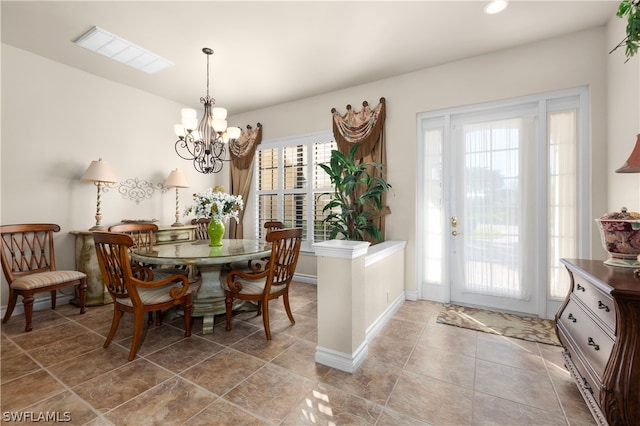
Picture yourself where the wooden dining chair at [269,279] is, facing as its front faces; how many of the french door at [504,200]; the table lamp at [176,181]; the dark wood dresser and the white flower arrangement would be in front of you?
2

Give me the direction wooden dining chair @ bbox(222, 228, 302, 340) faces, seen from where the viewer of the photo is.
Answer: facing away from the viewer and to the left of the viewer

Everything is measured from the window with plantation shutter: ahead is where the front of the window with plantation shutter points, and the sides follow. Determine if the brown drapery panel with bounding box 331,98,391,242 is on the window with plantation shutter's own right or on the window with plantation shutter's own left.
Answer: on the window with plantation shutter's own left

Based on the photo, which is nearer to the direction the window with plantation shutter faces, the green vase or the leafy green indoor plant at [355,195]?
the green vase

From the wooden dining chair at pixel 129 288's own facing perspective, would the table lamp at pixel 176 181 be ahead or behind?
ahead

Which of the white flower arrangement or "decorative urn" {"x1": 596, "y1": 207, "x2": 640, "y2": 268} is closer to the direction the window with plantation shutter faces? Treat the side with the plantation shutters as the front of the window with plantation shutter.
the white flower arrangement

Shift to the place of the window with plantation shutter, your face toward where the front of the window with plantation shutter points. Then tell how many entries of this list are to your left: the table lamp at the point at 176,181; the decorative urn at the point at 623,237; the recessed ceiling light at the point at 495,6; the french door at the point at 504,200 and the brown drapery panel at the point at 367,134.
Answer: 4

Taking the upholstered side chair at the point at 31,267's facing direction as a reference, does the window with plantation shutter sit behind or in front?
in front

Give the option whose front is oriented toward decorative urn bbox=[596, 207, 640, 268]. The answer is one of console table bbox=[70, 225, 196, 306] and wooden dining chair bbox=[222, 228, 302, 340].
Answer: the console table

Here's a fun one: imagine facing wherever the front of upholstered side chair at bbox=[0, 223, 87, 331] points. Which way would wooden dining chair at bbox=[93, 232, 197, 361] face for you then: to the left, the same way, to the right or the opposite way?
to the left

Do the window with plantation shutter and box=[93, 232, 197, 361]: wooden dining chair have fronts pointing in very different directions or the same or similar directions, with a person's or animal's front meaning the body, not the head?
very different directions

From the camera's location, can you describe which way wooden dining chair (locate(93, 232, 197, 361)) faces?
facing away from the viewer and to the right of the viewer

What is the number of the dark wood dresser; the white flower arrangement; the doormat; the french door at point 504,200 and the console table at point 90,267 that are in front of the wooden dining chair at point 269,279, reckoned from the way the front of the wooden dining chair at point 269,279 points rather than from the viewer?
2

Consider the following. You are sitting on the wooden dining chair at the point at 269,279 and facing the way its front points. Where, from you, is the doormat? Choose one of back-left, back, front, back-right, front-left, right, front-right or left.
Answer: back-right

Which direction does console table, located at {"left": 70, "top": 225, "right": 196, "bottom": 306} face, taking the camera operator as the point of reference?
facing the viewer and to the right of the viewer

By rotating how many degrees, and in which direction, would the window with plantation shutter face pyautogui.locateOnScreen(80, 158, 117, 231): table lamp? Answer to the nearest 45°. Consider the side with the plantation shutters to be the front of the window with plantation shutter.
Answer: approximately 45° to its right

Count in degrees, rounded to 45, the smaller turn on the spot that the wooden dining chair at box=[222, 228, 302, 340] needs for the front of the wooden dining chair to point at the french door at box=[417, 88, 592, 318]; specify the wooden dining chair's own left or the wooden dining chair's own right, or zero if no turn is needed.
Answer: approximately 135° to the wooden dining chair's own right

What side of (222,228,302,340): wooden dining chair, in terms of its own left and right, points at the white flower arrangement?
front

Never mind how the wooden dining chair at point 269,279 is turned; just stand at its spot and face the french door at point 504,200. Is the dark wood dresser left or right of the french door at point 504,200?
right
